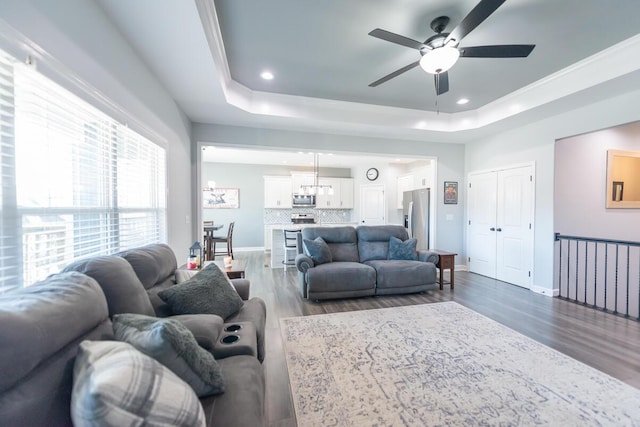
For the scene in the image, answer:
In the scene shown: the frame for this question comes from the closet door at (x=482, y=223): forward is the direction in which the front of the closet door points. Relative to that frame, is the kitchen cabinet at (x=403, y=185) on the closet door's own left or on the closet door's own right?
on the closet door's own right

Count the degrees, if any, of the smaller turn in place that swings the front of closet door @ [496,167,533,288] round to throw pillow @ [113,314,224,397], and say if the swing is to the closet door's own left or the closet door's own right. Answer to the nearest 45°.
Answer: approximately 45° to the closet door's own left

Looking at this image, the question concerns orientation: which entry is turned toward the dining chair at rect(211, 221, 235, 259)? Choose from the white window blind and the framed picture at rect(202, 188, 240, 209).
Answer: the framed picture

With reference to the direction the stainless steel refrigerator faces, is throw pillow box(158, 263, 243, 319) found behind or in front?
in front

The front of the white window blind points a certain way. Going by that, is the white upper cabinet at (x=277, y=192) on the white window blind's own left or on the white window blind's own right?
on the white window blind's own left

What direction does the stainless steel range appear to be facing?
toward the camera

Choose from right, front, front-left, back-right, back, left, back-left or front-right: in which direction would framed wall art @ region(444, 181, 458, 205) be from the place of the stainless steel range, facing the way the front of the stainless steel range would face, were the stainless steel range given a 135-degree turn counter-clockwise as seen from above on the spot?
right

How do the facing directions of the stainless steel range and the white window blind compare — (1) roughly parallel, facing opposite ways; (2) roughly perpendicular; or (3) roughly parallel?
roughly perpendicular

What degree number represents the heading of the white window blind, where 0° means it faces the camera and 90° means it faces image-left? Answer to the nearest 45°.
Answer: approximately 315°

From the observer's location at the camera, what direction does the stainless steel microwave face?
facing the viewer

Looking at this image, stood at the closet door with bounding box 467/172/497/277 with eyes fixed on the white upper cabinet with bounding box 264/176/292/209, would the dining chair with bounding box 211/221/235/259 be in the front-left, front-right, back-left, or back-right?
front-left

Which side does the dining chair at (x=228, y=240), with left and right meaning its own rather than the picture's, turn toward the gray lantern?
left

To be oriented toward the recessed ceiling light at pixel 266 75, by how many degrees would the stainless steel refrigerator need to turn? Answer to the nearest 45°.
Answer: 0° — it already faces it

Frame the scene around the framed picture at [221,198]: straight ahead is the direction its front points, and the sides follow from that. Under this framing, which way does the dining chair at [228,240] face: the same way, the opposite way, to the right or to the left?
to the right

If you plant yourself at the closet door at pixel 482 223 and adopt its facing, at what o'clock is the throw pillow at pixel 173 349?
The throw pillow is roughly at 11 o'clock from the closet door.

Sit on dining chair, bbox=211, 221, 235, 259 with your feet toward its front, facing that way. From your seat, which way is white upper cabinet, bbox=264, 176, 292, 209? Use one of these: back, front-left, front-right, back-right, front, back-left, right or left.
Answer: back-right

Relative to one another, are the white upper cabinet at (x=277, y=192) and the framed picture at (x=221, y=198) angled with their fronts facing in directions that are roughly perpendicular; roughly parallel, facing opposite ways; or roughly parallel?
roughly parallel

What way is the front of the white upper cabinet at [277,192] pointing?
toward the camera

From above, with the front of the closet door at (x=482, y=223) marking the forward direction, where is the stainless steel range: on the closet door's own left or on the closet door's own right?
on the closet door's own right

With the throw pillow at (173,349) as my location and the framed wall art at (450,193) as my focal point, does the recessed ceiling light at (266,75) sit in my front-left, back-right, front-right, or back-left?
front-left

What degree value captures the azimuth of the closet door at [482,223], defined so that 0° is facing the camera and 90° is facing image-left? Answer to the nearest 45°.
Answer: approximately 45°

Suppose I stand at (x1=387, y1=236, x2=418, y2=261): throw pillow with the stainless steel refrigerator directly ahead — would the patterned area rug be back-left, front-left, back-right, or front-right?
back-right

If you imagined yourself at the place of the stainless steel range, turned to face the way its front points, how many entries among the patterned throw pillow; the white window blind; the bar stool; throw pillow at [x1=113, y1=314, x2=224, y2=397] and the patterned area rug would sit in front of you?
5

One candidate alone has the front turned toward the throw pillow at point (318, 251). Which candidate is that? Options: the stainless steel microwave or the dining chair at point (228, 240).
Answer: the stainless steel microwave

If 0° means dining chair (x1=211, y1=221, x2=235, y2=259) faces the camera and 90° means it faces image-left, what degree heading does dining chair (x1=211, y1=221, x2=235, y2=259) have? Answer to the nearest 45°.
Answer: approximately 90°

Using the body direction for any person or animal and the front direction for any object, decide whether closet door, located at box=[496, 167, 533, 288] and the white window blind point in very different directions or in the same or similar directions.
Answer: very different directions
